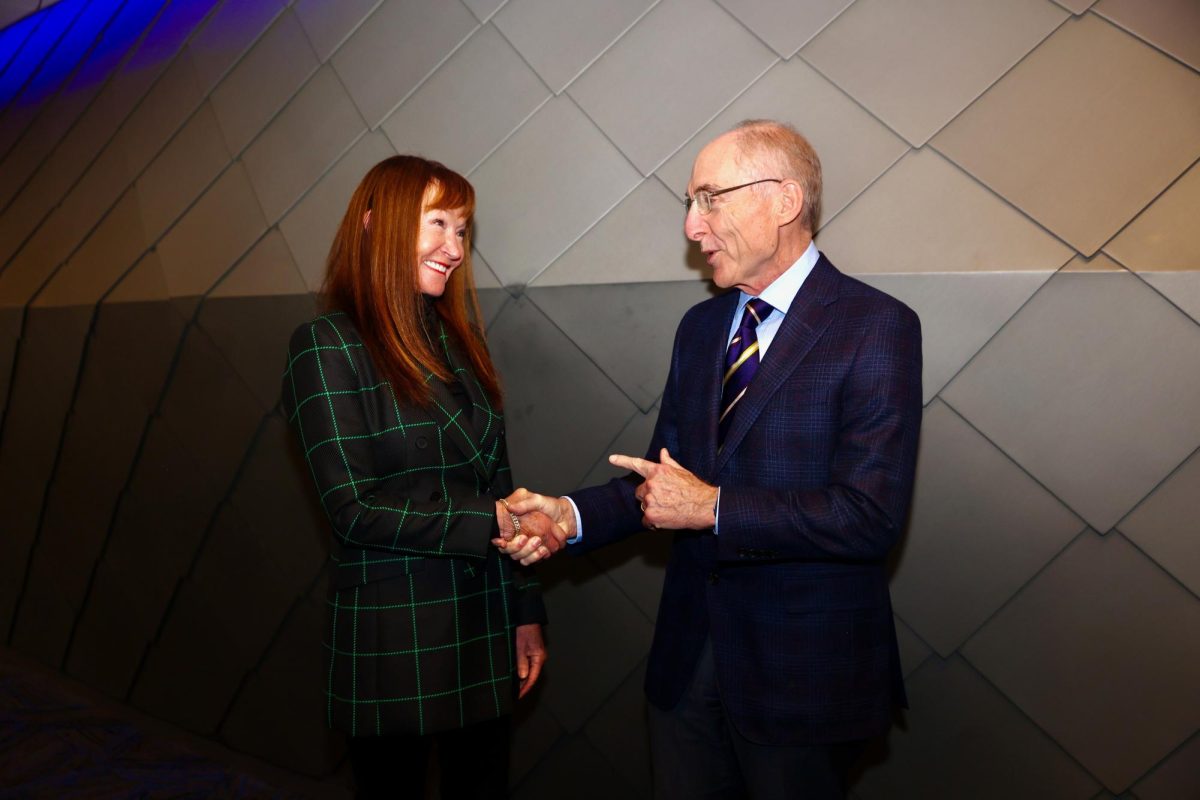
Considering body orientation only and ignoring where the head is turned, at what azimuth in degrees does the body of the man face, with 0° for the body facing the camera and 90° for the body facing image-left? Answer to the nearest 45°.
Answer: approximately 45°

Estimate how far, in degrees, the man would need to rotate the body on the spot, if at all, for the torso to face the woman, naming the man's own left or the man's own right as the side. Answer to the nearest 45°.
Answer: approximately 45° to the man's own right

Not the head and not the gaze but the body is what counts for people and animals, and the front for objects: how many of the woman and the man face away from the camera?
0

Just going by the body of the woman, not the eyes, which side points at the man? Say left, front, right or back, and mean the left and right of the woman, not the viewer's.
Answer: front

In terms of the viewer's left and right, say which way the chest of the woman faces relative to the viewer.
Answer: facing the viewer and to the right of the viewer

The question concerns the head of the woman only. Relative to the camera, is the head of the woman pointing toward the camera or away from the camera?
toward the camera

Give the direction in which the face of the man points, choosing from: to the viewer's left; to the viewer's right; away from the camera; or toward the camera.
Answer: to the viewer's left
